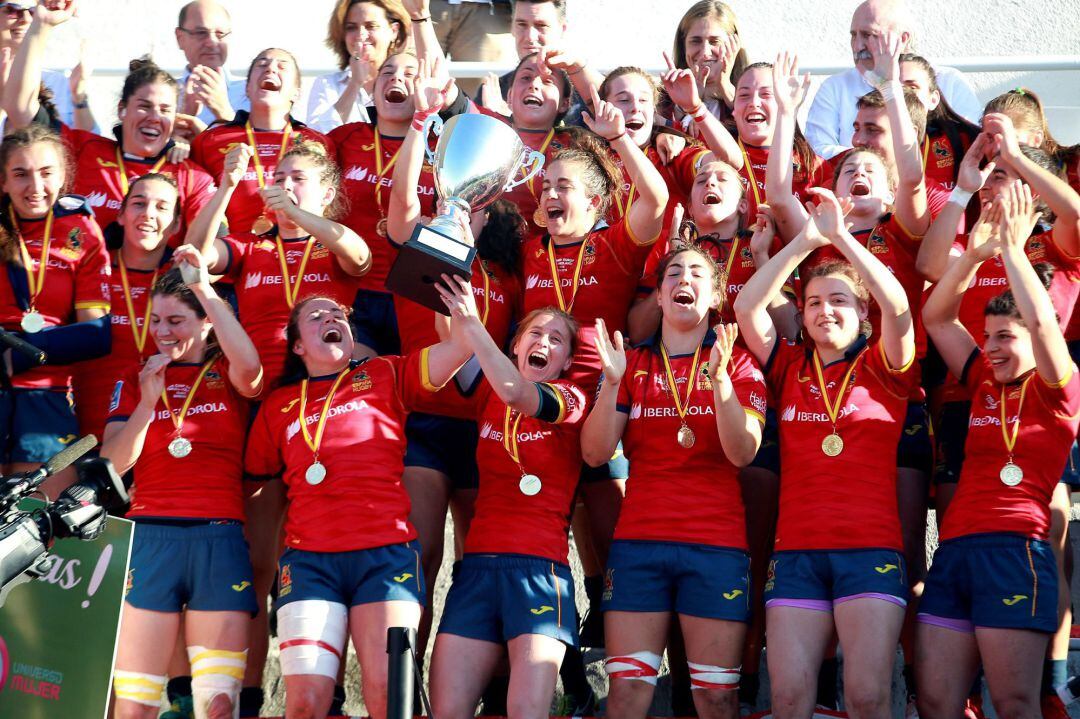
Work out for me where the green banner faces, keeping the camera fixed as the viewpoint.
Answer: facing the viewer

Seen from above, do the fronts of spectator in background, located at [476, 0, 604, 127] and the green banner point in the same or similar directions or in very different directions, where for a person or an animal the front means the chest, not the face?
same or similar directions

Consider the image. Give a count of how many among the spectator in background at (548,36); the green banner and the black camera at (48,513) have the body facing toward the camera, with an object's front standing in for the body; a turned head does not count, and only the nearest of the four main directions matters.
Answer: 2

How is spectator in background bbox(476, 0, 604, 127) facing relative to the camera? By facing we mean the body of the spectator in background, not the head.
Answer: toward the camera

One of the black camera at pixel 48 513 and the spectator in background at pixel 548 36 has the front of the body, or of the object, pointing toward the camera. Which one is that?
the spectator in background

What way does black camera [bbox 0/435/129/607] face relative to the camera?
to the viewer's right

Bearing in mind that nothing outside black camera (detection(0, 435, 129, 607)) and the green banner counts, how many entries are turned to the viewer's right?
1

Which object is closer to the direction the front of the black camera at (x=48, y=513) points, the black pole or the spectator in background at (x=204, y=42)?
the black pole

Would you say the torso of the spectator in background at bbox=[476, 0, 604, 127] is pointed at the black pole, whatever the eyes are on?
yes

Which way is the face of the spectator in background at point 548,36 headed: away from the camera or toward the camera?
toward the camera

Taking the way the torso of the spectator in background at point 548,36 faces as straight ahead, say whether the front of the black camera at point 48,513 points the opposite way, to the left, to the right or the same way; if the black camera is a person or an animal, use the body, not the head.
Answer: to the left

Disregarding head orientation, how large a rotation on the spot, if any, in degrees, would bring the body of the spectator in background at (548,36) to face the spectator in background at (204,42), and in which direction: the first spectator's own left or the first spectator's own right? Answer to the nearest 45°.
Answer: approximately 90° to the first spectator's own right
